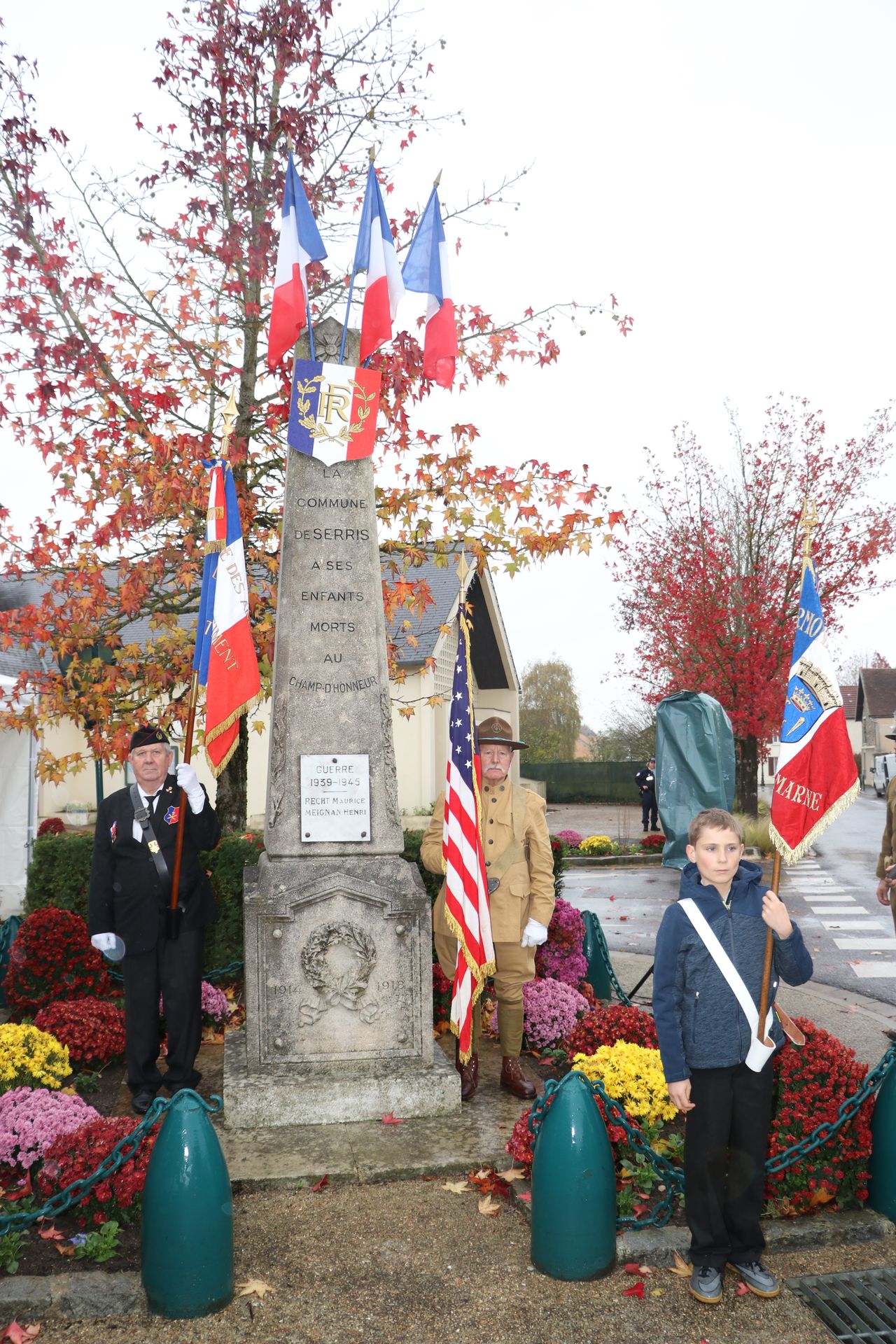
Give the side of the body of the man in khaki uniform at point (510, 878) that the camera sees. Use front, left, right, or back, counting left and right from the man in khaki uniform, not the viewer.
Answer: front

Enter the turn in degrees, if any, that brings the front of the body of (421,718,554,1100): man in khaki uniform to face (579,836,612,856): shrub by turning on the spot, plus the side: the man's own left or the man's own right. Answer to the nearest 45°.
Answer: approximately 180°

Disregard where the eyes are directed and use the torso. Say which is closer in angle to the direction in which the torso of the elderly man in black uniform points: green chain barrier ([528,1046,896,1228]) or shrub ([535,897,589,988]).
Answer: the green chain barrier

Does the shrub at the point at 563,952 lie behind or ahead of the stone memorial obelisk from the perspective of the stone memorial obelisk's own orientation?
behind

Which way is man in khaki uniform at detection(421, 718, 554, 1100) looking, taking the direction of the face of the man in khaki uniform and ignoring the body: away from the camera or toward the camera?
toward the camera

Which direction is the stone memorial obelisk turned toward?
toward the camera

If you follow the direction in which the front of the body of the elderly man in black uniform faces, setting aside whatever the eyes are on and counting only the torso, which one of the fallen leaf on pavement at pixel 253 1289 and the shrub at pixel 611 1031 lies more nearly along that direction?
the fallen leaf on pavement

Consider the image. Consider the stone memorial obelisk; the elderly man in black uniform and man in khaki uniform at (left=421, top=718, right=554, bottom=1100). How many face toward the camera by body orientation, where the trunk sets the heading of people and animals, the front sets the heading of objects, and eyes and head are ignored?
3

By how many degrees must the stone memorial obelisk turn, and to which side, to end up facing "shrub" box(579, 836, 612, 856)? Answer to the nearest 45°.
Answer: approximately 180°

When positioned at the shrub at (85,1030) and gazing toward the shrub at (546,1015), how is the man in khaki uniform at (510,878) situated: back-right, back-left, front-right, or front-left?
front-right

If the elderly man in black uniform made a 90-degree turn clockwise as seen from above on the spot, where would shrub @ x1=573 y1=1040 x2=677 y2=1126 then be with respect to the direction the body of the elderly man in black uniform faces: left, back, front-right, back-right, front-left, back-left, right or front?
back-left

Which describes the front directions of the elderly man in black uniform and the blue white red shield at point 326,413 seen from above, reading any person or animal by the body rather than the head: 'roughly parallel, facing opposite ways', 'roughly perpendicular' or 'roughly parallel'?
roughly parallel

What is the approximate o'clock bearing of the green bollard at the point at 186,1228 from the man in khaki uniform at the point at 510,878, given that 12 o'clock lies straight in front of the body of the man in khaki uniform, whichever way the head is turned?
The green bollard is roughly at 1 o'clock from the man in khaki uniform.
